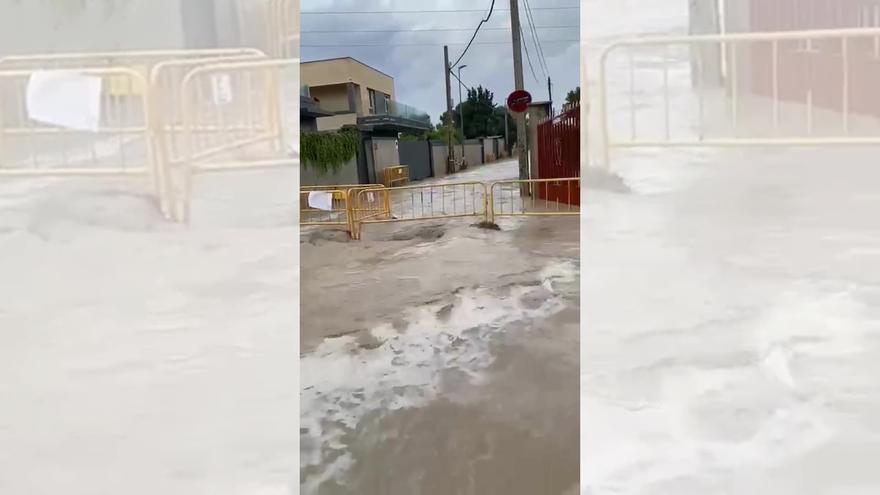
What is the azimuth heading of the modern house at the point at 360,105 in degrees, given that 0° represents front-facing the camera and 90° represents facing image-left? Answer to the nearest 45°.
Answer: approximately 315°

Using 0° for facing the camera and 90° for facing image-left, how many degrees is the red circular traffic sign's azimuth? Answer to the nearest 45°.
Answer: approximately 0°
